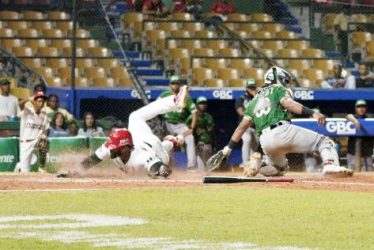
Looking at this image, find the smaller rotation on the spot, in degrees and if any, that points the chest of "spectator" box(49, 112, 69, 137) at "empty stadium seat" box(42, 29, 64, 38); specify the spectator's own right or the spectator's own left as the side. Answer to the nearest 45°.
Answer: approximately 180°

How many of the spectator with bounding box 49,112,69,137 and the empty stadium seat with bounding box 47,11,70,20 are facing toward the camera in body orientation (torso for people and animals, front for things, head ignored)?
2

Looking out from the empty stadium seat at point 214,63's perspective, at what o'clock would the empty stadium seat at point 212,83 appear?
the empty stadium seat at point 212,83 is roughly at 12 o'clock from the empty stadium seat at point 214,63.

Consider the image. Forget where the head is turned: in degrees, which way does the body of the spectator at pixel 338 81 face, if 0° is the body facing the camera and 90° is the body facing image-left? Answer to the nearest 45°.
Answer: approximately 0°

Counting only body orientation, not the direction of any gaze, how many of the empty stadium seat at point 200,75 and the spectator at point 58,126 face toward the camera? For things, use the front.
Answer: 2

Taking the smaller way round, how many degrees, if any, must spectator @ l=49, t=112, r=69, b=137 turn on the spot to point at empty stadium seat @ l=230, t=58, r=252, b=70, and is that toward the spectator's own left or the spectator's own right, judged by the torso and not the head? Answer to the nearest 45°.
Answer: approximately 135° to the spectator's own left

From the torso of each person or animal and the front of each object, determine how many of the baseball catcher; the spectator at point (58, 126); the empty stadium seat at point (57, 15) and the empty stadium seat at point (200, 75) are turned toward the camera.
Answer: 3
